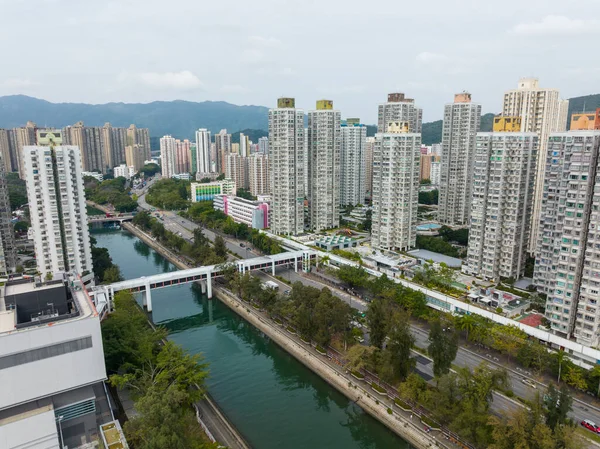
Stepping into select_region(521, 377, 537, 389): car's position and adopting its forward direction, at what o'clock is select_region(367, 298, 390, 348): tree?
The tree is roughly at 4 o'clock from the car.

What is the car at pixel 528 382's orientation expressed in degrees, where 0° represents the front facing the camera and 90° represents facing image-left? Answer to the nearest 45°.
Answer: approximately 315°

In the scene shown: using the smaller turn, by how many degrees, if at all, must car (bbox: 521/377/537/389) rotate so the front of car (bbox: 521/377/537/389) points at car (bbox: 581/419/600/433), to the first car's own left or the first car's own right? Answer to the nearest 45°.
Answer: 0° — it already faces it

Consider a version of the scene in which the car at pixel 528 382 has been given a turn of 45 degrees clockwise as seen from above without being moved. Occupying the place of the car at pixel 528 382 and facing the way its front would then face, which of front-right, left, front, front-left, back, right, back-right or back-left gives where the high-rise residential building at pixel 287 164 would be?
back-right

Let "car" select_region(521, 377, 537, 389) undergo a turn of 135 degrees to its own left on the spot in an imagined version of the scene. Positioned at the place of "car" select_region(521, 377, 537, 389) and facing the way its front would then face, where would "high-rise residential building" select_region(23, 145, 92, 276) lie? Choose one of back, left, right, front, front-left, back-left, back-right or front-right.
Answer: left

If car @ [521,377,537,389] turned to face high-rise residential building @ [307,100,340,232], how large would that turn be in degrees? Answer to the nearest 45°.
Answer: approximately 180°

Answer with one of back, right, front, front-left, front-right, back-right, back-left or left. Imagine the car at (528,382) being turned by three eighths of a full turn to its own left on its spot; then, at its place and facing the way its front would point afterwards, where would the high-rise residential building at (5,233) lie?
left

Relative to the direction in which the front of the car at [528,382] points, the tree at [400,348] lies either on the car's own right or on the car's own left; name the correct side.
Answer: on the car's own right

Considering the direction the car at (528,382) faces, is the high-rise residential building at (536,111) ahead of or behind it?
behind

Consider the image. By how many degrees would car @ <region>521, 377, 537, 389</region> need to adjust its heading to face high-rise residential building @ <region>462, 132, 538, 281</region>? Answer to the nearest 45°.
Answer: approximately 135° to its left
